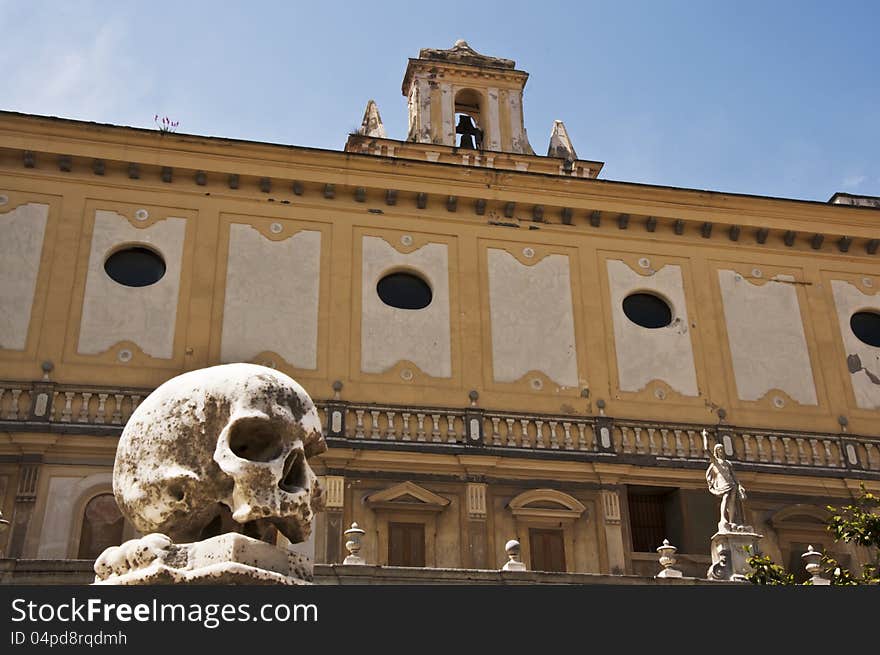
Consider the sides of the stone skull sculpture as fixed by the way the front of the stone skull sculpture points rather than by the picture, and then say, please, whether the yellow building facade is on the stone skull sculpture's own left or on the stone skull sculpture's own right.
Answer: on the stone skull sculpture's own left

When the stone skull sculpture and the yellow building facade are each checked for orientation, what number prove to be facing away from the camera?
0

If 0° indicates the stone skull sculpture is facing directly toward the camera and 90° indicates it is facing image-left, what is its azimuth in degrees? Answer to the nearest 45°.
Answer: approximately 315°

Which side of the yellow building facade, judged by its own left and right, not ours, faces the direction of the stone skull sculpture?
front

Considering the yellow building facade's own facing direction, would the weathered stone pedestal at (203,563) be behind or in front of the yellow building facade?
in front

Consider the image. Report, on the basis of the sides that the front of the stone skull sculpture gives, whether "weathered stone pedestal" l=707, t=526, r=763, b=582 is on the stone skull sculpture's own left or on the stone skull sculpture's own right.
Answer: on the stone skull sculpture's own left

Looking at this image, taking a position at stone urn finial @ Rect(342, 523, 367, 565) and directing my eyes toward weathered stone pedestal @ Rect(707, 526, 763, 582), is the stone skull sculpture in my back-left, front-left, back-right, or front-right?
back-right

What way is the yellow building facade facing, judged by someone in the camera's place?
facing the viewer
